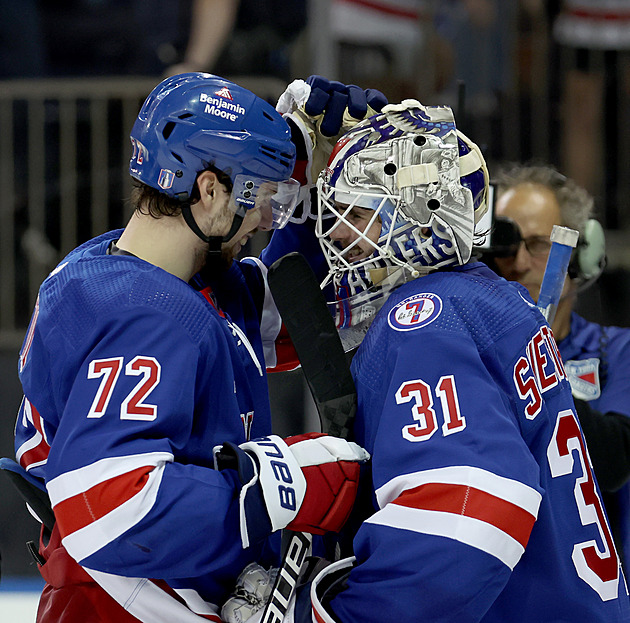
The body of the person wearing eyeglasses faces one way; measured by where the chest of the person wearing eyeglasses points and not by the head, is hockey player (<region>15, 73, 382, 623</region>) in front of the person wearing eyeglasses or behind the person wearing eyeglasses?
in front

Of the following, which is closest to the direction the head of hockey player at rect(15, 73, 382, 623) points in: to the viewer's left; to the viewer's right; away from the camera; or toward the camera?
to the viewer's right

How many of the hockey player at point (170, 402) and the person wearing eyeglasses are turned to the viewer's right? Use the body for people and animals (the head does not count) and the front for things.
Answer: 1

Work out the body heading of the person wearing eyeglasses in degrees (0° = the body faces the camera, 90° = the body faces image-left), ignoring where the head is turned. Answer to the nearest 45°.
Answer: approximately 45°

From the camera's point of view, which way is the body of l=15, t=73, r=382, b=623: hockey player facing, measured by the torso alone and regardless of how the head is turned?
to the viewer's right

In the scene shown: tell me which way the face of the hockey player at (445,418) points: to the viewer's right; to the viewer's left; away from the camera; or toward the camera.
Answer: to the viewer's left
